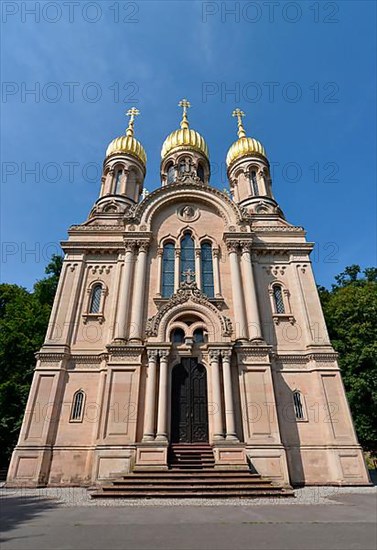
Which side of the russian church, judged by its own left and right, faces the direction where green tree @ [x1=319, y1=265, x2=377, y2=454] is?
left

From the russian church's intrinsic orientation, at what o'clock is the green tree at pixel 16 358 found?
The green tree is roughly at 4 o'clock from the russian church.

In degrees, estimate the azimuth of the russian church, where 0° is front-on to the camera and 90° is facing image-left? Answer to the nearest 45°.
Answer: approximately 0°

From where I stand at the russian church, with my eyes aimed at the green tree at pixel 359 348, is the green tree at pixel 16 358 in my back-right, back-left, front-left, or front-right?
back-left

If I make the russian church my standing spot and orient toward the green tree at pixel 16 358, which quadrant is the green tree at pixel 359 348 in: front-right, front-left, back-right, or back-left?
back-right
